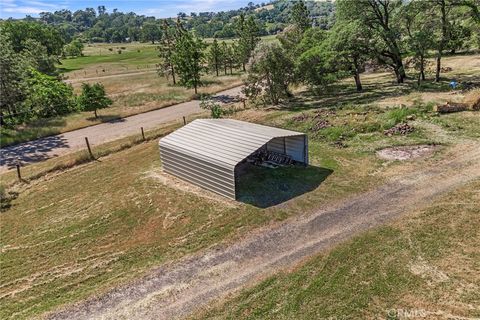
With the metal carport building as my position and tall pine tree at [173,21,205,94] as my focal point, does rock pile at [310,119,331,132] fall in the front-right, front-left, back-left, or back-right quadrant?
front-right

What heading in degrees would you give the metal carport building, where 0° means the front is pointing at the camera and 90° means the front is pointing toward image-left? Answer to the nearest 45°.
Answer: approximately 315°

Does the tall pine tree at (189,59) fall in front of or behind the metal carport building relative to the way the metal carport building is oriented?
behind

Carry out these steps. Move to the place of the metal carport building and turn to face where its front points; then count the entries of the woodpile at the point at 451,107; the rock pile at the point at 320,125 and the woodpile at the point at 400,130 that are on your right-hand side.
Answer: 0

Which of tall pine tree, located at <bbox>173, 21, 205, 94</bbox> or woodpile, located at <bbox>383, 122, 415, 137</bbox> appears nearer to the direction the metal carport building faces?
the woodpile

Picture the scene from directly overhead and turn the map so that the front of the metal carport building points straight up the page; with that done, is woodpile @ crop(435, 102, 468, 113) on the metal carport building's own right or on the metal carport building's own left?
on the metal carport building's own left

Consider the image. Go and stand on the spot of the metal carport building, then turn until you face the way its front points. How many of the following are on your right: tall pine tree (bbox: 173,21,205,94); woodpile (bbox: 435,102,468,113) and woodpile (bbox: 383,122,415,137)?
0

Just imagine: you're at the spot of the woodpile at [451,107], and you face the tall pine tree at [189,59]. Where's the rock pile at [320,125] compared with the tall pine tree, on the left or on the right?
left

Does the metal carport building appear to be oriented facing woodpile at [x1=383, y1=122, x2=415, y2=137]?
no

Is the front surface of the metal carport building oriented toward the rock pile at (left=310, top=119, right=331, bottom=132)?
no
